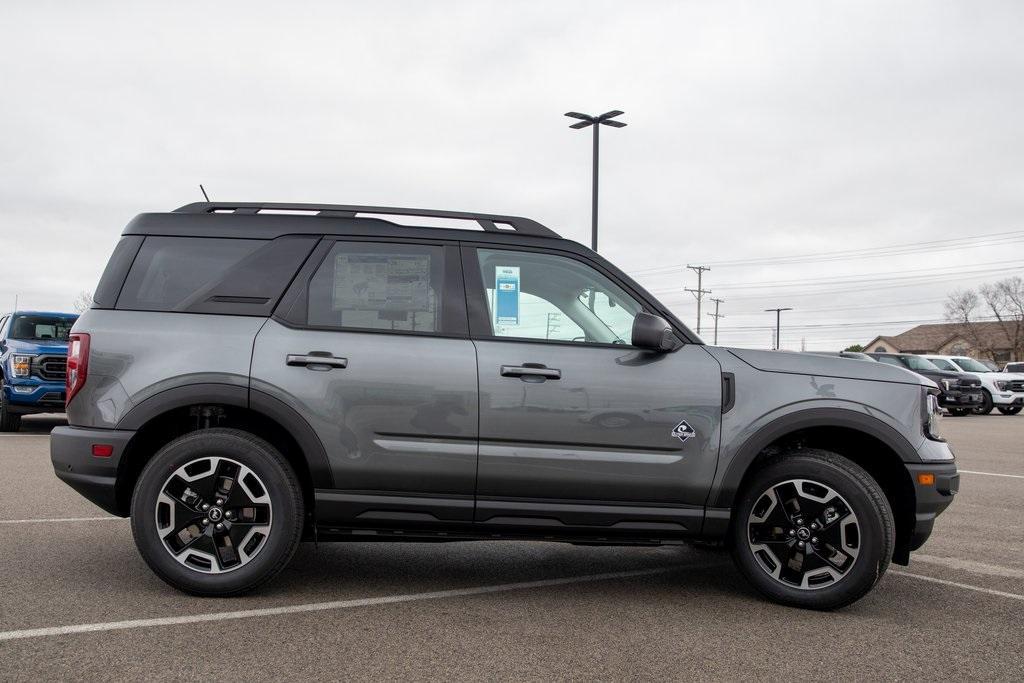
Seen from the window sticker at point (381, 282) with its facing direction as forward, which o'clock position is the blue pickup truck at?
The blue pickup truck is roughly at 5 o'clock from the window sticker.

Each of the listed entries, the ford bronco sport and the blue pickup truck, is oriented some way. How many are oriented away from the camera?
0

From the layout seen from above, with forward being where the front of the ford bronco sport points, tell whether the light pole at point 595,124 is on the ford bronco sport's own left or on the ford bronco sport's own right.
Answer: on the ford bronco sport's own left

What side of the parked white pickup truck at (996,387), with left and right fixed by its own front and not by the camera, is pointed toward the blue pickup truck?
right

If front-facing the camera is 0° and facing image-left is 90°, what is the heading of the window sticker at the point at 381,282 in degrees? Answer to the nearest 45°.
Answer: approximately 0°

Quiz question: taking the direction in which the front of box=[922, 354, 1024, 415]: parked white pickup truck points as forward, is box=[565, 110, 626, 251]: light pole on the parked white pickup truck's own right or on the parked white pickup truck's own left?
on the parked white pickup truck's own right

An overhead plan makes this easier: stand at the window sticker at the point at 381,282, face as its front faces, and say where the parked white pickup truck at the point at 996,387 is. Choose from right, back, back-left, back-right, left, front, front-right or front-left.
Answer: back-left

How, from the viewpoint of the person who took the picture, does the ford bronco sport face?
facing to the right of the viewer

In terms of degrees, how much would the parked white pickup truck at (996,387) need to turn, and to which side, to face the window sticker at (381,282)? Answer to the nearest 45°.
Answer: approximately 45° to its right

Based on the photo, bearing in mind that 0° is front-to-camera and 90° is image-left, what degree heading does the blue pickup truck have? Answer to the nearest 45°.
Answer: approximately 315°

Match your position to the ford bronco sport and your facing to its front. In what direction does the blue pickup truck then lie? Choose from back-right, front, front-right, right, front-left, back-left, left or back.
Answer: back-left

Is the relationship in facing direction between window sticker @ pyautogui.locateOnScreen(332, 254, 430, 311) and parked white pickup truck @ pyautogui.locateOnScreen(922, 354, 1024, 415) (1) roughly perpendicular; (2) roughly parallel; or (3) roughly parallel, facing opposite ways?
roughly parallel

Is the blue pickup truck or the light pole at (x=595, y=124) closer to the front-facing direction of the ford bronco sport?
the light pole

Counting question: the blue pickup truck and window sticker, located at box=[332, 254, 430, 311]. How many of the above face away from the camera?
0

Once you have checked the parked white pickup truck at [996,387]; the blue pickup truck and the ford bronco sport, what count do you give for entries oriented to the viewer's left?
0

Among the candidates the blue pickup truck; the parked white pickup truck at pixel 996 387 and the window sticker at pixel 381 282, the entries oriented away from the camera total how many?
0
